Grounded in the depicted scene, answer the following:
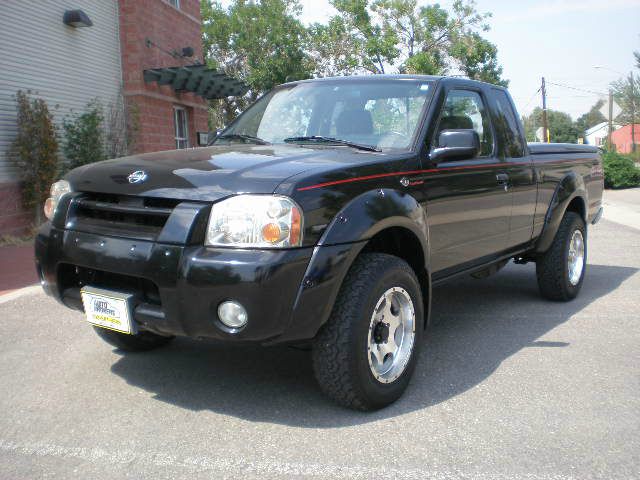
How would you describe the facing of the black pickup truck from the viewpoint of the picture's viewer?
facing the viewer and to the left of the viewer

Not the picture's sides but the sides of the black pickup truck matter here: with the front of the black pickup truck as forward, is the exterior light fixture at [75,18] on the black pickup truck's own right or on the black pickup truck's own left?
on the black pickup truck's own right

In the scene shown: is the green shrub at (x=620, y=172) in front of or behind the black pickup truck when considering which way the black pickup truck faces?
behind

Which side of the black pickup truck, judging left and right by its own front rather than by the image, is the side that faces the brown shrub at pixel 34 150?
right

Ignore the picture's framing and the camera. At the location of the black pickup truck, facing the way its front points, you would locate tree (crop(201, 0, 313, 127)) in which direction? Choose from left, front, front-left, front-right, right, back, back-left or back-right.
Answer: back-right

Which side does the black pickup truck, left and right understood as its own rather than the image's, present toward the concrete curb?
right

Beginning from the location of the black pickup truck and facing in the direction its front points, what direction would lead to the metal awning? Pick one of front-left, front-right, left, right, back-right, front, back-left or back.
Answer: back-right

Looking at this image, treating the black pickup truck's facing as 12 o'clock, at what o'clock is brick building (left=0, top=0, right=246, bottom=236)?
The brick building is roughly at 4 o'clock from the black pickup truck.

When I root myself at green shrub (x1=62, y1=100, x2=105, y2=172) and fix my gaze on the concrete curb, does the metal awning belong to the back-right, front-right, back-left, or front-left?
back-left

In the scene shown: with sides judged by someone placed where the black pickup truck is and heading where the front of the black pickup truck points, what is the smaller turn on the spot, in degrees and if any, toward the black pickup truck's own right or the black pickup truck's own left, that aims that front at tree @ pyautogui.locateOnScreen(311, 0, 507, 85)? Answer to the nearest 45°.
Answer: approximately 135° to the black pickup truck's own right

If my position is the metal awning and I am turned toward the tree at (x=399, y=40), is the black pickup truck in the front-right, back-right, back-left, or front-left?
back-right
